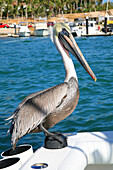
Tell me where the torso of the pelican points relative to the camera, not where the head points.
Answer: to the viewer's right
